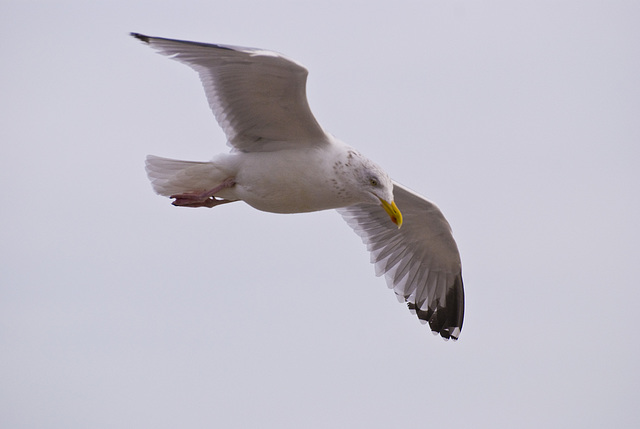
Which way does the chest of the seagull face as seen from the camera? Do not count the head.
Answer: to the viewer's right
